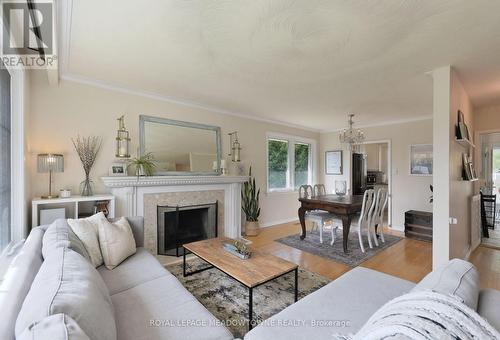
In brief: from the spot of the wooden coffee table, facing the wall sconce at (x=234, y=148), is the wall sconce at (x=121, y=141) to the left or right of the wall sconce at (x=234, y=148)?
left

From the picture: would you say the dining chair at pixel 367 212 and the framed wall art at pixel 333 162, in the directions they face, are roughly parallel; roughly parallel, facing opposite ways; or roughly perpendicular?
roughly perpendicular

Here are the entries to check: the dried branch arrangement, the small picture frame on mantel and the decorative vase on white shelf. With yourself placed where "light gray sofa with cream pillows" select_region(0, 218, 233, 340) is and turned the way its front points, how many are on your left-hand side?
3

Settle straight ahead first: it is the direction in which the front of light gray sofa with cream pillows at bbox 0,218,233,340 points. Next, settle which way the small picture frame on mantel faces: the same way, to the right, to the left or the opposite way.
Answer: to the right

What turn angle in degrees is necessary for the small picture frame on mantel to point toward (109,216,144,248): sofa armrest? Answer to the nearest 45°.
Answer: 0° — it already faces it

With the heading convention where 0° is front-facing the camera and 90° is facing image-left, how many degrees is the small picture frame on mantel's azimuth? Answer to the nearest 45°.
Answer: approximately 0°

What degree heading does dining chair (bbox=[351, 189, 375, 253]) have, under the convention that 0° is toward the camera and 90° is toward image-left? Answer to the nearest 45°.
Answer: approximately 135°

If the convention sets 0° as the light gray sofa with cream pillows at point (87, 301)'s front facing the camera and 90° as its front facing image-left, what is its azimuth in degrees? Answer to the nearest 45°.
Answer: approximately 270°

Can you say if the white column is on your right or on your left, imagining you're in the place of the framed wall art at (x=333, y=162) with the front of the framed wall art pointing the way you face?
on your left
